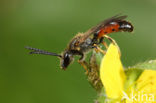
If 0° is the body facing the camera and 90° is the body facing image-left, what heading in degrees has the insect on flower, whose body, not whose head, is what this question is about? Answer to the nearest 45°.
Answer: approximately 90°
